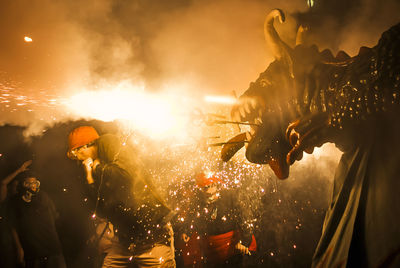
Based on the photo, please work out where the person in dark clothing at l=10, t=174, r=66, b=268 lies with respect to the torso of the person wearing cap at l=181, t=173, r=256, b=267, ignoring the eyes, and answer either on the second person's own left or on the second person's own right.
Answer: on the second person's own right

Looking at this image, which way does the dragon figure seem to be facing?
to the viewer's left

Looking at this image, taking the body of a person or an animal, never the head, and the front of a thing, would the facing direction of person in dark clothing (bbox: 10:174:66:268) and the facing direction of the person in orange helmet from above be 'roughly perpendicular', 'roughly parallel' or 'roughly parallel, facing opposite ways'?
roughly perpendicular

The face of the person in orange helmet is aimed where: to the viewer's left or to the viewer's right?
to the viewer's left

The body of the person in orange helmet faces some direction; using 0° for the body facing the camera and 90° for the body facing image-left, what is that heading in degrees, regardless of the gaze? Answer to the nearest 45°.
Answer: approximately 90°

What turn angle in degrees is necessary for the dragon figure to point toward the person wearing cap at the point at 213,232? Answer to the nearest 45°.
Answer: approximately 45° to its right
